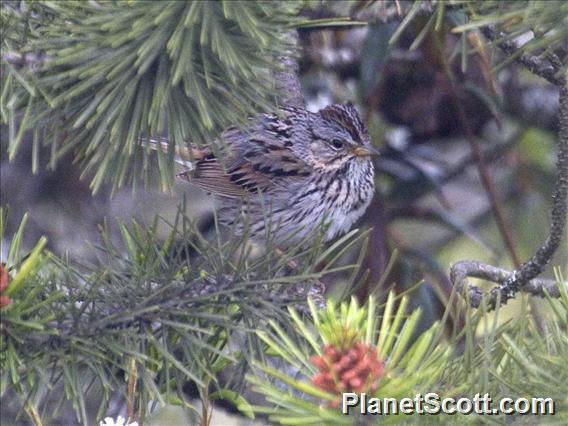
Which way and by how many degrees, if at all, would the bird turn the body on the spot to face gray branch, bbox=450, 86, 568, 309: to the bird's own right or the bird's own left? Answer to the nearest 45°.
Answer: approximately 45° to the bird's own left

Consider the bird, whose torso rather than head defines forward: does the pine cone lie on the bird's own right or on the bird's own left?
on the bird's own right

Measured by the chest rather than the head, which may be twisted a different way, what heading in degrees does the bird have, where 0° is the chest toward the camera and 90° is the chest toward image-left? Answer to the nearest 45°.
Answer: approximately 315°
